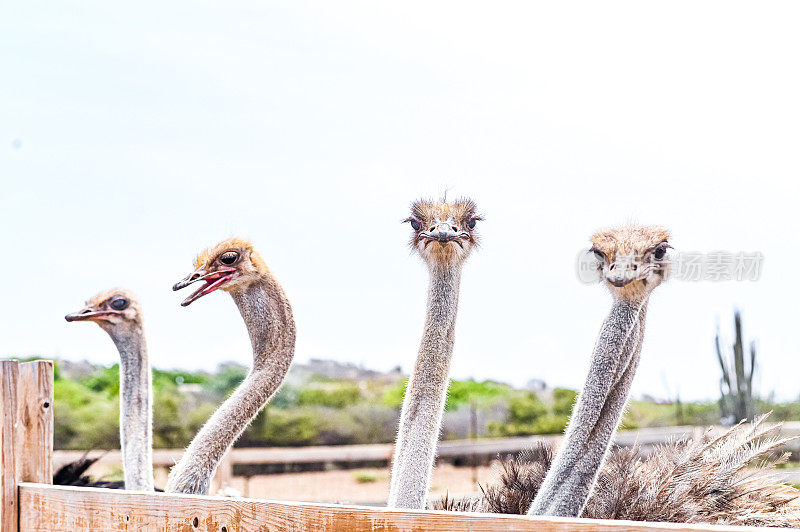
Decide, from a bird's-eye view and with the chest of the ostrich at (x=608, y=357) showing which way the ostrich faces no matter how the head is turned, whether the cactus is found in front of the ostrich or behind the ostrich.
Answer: behind

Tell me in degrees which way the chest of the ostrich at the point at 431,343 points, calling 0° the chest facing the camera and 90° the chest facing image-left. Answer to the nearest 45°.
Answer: approximately 0°
